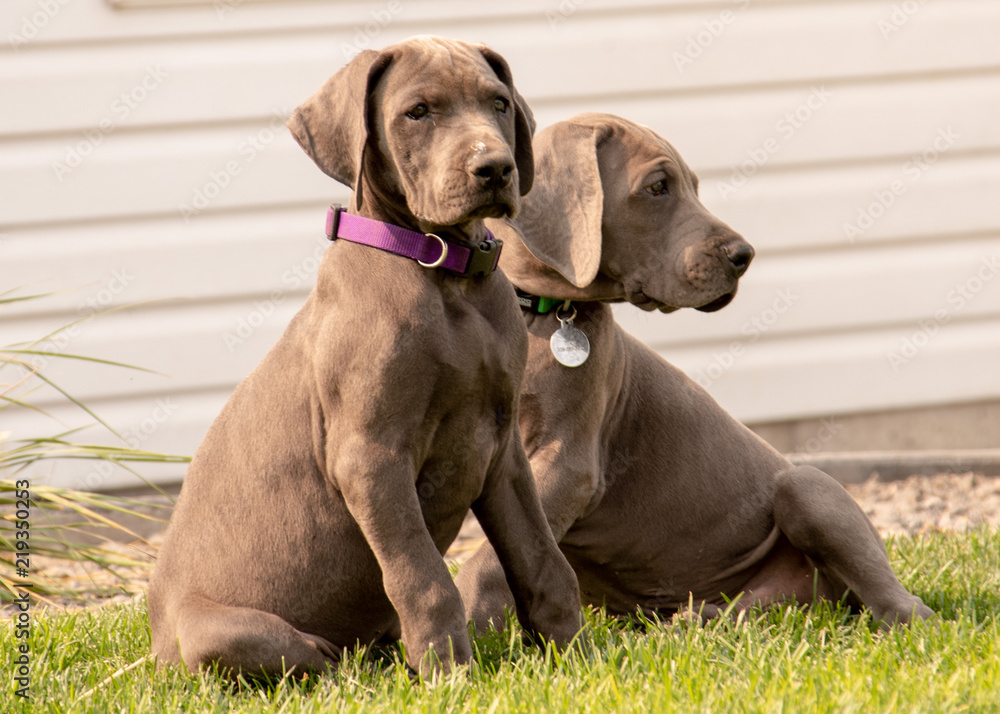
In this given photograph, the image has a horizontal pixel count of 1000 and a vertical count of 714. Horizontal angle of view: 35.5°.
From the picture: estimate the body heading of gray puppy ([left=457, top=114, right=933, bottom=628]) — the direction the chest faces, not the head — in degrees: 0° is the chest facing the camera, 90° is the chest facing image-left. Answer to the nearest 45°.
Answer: approximately 45°

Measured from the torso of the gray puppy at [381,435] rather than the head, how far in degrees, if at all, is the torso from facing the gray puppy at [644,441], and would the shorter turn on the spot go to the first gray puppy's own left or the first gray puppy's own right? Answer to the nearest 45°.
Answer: approximately 90° to the first gray puppy's own left

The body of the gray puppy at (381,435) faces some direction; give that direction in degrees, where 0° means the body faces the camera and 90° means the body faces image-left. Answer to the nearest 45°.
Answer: approximately 315°

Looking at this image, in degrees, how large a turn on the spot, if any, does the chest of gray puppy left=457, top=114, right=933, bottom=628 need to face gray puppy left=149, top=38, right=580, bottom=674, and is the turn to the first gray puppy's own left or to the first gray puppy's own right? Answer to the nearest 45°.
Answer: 0° — it already faces it
